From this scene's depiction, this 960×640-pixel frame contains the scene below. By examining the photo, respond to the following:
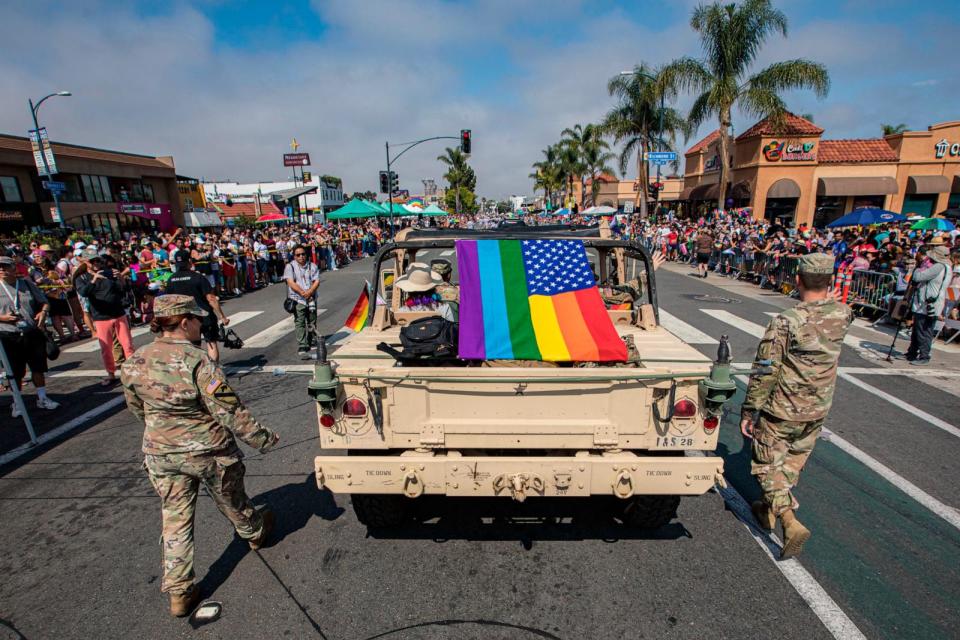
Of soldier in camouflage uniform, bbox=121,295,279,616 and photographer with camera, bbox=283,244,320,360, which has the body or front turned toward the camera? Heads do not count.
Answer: the photographer with camera

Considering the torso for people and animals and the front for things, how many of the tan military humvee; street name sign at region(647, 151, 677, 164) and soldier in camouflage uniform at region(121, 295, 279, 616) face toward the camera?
1

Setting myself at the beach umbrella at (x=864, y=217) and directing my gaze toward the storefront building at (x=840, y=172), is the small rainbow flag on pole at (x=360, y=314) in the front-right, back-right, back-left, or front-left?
back-left

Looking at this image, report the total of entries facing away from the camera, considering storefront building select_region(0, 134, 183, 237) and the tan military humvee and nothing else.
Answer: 1

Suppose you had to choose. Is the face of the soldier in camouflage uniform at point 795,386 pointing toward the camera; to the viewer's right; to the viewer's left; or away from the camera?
away from the camera

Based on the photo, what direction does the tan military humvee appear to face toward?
away from the camera

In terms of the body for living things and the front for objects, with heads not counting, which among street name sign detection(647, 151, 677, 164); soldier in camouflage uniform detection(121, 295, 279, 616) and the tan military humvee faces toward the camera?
the street name sign

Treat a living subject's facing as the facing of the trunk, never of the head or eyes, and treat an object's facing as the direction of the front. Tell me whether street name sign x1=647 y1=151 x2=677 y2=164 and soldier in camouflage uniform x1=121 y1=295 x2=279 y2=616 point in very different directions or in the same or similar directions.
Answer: very different directions

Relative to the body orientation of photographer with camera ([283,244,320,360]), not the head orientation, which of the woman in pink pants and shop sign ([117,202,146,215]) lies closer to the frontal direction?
the woman in pink pants

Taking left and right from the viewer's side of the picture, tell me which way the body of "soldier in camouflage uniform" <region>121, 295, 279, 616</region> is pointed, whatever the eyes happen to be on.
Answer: facing away from the viewer and to the right of the viewer

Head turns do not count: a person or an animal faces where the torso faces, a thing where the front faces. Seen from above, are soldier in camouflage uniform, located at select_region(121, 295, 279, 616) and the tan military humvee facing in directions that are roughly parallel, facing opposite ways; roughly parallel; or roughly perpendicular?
roughly parallel

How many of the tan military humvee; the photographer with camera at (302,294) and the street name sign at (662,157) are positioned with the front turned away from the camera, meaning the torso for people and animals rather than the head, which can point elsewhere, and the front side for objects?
1

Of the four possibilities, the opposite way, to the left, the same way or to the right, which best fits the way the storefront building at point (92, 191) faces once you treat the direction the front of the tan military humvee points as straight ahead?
to the right

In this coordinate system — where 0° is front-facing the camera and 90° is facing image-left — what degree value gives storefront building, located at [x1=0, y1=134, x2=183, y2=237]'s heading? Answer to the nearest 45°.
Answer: approximately 315°

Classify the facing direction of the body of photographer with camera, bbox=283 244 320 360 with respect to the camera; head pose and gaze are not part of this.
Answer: toward the camera

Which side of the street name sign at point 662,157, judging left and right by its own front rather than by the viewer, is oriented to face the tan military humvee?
front

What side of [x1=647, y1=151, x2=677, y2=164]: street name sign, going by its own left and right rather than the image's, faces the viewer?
front
